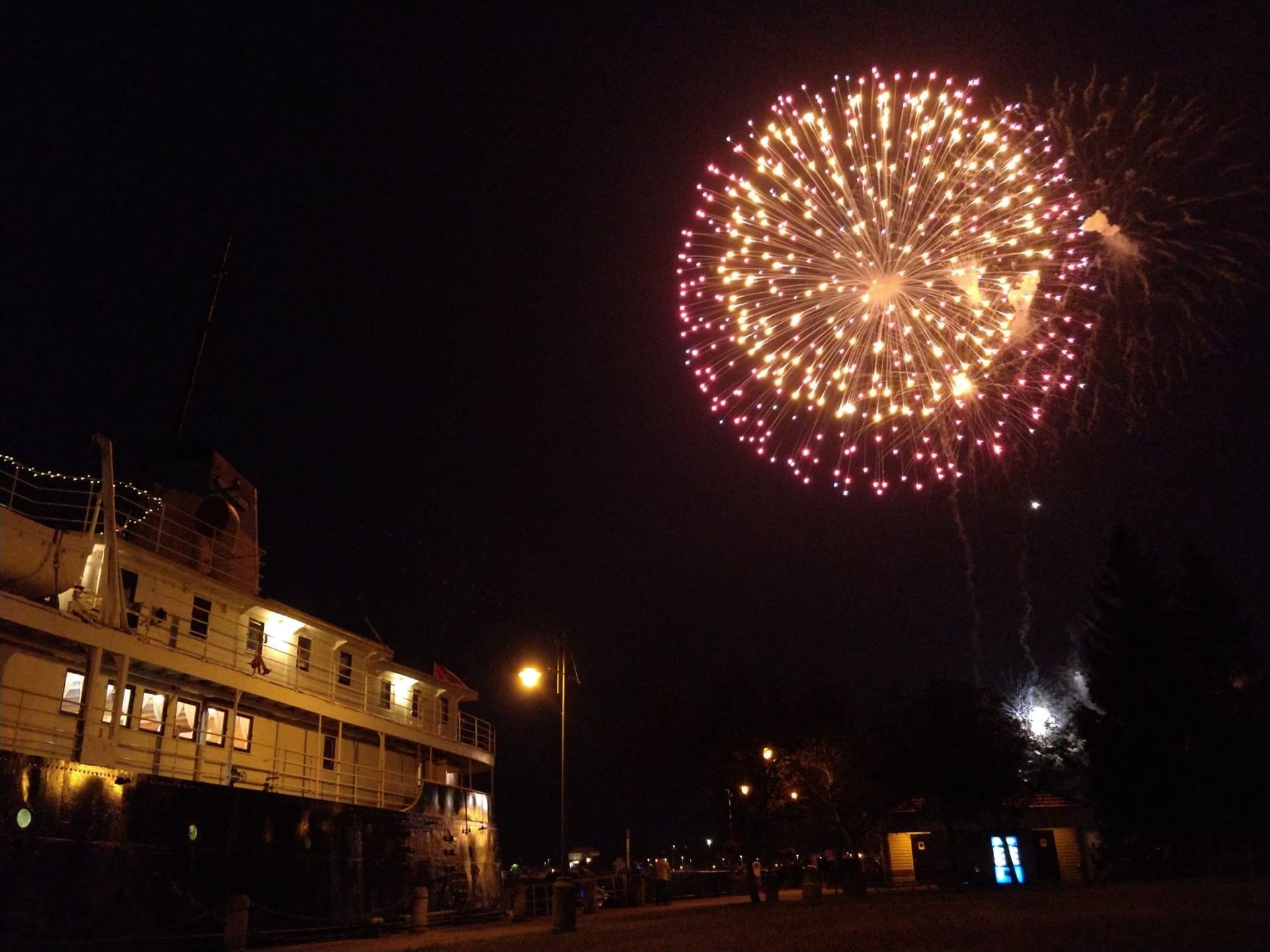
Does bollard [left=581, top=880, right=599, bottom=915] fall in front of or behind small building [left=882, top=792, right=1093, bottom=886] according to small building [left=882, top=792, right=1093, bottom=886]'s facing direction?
in front

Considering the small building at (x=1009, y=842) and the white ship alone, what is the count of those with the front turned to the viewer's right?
0

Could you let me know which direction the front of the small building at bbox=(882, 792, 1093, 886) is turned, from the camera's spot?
facing the viewer

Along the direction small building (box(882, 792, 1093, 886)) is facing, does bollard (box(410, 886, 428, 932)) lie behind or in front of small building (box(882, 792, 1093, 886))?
in front
